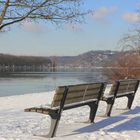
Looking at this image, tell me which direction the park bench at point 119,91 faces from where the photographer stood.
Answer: facing away from the viewer and to the left of the viewer

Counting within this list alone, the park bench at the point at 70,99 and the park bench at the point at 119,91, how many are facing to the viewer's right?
0

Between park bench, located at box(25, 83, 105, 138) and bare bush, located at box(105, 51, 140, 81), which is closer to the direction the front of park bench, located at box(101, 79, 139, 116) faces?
the bare bush

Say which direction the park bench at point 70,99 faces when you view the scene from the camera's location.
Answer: facing away from the viewer and to the left of the viewer

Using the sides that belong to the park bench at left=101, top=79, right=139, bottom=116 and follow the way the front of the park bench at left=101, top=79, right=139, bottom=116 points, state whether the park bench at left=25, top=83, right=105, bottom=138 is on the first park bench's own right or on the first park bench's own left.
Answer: on the first park bench's own left

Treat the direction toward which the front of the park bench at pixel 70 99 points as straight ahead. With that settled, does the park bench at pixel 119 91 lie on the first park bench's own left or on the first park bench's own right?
on the first park bench's own right

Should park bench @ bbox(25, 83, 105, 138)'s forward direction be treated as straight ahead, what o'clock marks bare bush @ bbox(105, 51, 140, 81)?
The bare bush is roughly at 2 o'clock from the park bench.

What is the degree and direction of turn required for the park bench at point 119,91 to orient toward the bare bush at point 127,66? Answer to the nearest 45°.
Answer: approximately 45° to its right
